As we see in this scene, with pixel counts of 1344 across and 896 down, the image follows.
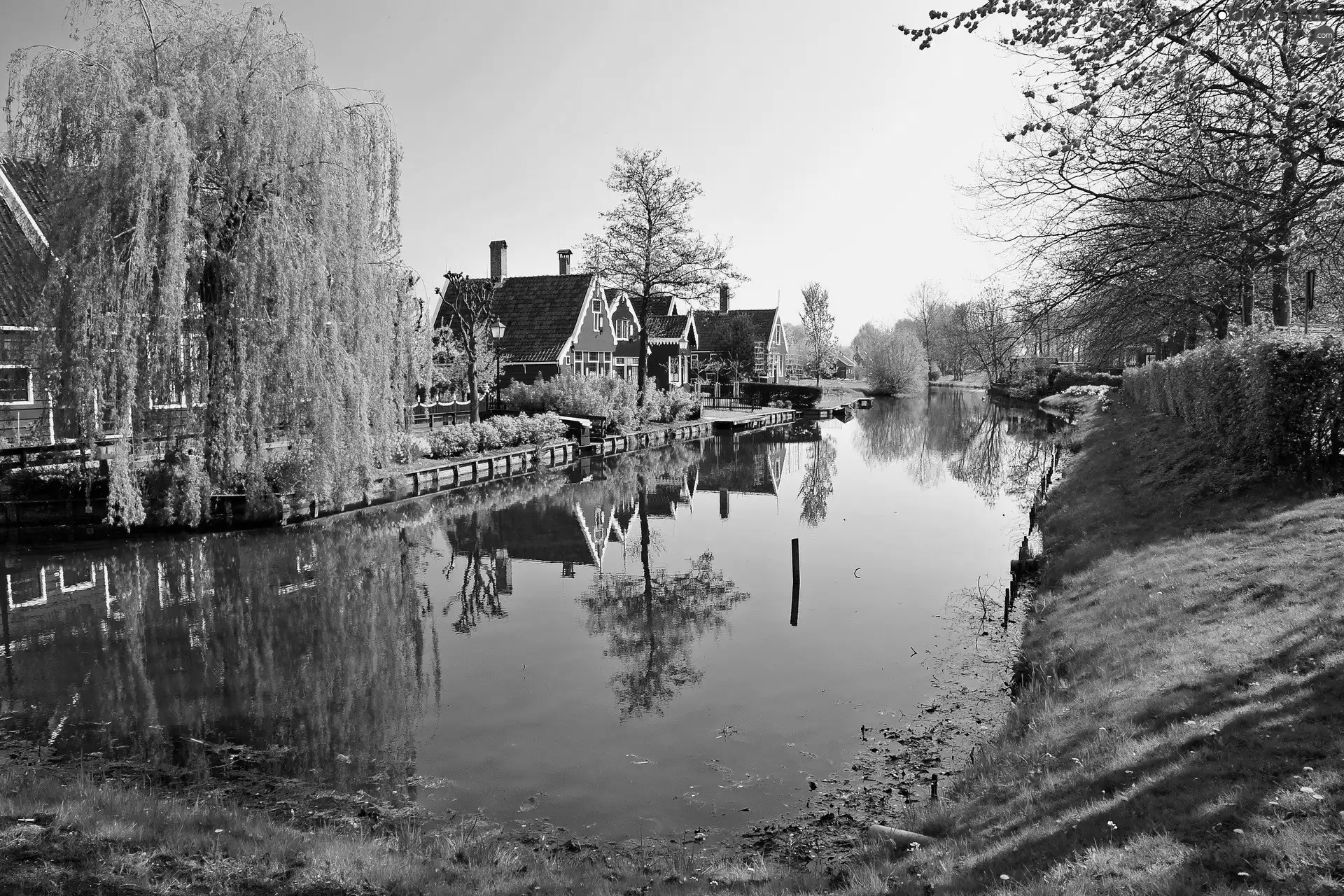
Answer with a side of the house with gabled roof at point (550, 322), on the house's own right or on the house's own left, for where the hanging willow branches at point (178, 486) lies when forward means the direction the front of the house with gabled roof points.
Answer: on the house's own right

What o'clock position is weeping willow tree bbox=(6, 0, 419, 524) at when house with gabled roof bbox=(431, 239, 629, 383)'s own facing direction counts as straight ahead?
The weeping willow tree is roughly at 2 o'clock from the house with gabled roof.

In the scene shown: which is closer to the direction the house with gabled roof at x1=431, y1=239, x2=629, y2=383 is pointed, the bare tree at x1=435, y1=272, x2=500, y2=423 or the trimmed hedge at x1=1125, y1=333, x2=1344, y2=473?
the trimmed hedge

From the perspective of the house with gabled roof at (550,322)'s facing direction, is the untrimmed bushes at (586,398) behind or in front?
in front

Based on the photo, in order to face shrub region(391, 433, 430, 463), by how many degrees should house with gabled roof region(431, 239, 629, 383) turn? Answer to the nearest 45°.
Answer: approximately 45° to its right

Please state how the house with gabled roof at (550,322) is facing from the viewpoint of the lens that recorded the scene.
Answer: facing the viewer and to the right of the viewer

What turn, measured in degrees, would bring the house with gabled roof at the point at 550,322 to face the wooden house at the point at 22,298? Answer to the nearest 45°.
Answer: approximately 90° to its right

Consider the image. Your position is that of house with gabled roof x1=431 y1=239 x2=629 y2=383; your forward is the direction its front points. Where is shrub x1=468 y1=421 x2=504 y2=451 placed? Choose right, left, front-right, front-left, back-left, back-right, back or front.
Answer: front-right

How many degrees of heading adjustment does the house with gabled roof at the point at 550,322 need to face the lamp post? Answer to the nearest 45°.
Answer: approximately 90° to its right

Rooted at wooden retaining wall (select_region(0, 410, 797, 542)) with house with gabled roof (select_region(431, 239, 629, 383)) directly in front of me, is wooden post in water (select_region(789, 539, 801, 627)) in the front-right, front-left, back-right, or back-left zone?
back-right

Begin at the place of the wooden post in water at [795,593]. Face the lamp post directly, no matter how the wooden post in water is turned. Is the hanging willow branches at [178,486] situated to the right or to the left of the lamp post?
left

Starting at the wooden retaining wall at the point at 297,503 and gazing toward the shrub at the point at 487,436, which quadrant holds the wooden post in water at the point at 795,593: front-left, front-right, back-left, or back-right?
back-right
